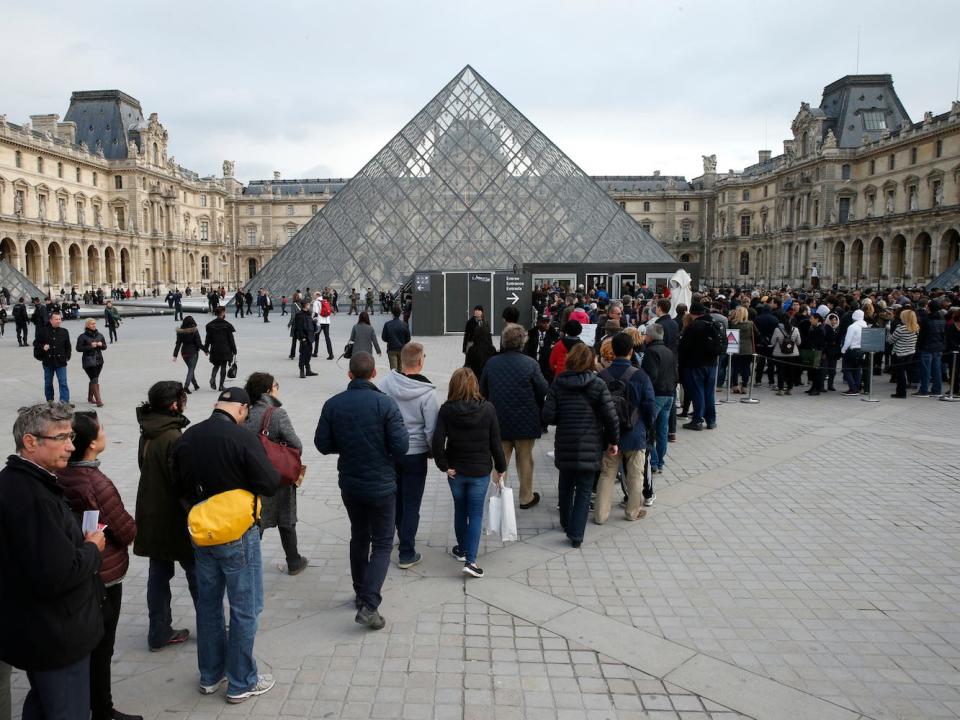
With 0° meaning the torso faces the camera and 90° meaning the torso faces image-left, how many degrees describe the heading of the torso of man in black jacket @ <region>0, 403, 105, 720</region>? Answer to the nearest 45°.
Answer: approximately 270°

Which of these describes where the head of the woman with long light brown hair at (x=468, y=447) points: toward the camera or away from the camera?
away from the camera

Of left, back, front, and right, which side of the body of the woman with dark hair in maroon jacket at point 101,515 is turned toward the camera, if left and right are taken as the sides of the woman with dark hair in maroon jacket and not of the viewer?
right

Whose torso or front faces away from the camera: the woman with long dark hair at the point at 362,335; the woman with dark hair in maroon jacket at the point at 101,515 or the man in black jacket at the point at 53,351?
the woman with long dark hair at the point at 362,335

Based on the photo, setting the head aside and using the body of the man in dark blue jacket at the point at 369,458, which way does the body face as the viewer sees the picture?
away from the camera

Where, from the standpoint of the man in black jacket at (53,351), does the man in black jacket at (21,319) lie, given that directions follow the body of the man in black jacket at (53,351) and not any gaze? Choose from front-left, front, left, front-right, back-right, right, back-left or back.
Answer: back

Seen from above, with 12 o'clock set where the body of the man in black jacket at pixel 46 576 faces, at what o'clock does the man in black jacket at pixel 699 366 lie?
the man in black jacket at pixel 699 366 is roughly at 11 o'clock from the man in black jacket at pixel 46 576.

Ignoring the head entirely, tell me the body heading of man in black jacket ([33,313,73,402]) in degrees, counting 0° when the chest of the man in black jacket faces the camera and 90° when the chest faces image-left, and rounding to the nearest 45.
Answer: approximately 0°

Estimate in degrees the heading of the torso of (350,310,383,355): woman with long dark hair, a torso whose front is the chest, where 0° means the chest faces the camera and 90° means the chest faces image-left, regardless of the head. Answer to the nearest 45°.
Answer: approximately 180°

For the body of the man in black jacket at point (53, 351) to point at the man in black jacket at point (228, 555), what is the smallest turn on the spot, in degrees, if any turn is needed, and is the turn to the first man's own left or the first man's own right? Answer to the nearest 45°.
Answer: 0° — they already face them

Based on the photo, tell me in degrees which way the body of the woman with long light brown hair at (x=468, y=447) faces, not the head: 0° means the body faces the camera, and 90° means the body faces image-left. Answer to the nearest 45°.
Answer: approximately 180°

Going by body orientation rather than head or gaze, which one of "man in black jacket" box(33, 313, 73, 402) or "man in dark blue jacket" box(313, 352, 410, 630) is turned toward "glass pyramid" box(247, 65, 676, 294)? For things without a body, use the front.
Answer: "man in dark blue jacket" box(313, 352, 410, 630)

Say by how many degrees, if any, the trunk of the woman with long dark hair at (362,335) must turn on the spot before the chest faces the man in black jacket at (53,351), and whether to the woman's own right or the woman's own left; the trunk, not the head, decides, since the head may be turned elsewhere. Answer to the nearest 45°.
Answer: approximately 90° to the woman's own left

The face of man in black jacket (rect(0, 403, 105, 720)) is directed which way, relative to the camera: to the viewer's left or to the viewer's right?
to the viewer's right

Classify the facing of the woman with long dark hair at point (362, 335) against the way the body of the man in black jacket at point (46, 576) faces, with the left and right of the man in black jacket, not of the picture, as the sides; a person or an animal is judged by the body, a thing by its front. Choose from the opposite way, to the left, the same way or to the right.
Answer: to the left
